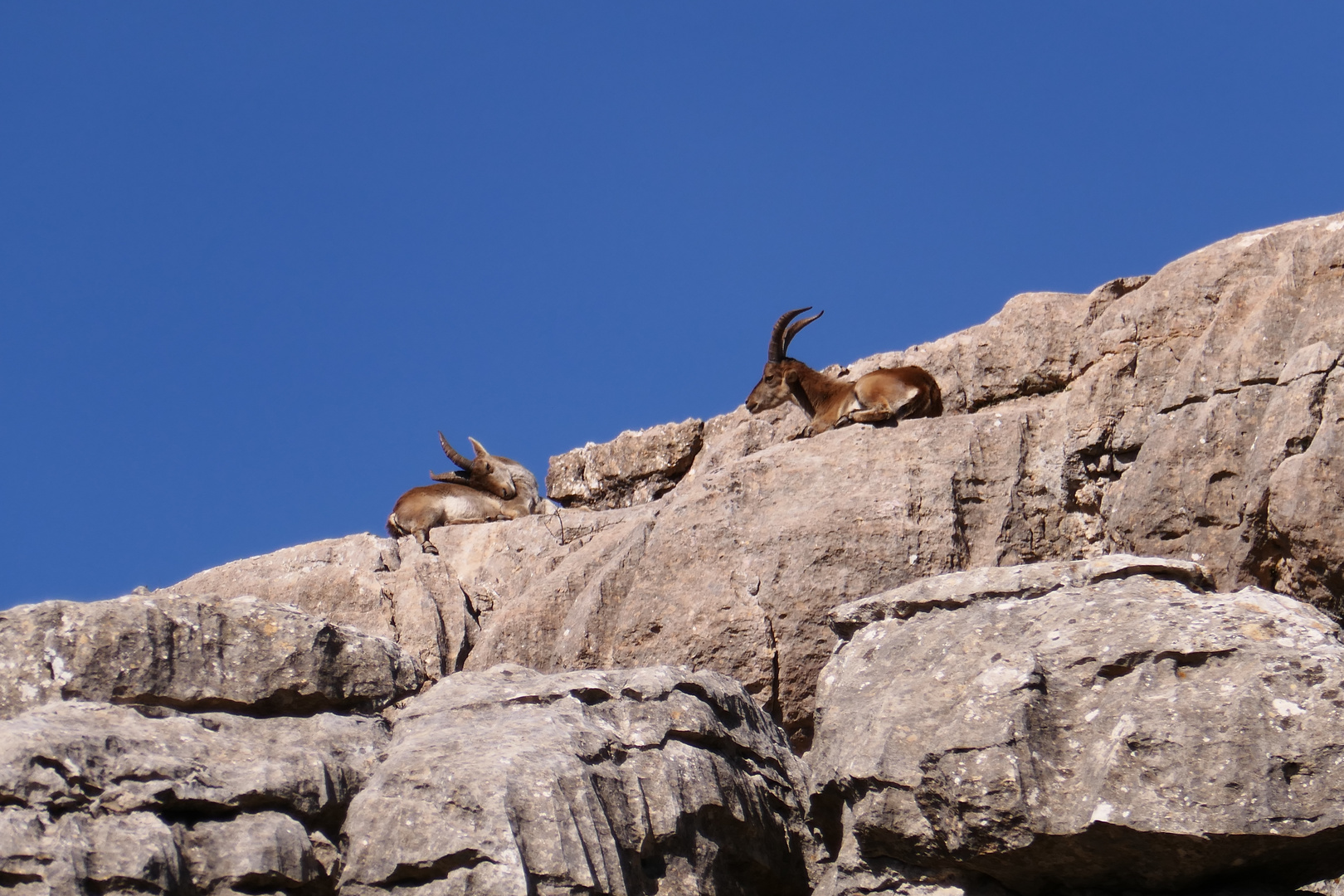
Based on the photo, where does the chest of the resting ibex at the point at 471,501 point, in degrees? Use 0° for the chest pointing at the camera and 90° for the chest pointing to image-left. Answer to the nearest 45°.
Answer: approximately 270°

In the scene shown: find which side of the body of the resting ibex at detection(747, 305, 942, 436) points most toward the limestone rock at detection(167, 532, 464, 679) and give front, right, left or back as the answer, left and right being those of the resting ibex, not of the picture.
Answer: front

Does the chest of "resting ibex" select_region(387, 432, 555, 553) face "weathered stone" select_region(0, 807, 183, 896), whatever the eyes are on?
no

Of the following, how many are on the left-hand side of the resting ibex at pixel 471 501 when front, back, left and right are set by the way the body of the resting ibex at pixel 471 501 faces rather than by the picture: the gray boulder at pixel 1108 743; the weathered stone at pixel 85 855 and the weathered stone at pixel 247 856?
0

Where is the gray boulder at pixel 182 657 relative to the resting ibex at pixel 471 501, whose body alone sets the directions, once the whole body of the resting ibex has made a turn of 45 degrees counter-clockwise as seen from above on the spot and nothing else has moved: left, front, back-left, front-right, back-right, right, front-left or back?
back-right

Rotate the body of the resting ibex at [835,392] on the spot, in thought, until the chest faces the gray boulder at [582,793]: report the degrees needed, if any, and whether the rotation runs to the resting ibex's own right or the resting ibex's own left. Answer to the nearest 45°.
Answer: approximately 90° to the resting ibex's own left

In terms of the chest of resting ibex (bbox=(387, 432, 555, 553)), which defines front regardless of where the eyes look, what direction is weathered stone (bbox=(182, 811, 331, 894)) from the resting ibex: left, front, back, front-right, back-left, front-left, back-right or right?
right

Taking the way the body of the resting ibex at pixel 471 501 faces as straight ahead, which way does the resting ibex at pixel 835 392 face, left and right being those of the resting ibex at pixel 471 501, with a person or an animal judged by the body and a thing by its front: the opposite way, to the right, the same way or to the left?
the opposite way

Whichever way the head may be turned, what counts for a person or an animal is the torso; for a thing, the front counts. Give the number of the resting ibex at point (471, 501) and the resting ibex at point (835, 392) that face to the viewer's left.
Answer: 1

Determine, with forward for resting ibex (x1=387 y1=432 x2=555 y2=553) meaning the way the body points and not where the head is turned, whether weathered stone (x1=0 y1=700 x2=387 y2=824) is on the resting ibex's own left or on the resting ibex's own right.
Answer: on the resting ibex's own right

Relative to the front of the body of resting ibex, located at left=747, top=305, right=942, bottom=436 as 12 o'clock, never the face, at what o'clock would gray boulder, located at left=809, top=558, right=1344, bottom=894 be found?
The gray boulder is roughly at 9 o'clock from the resting ibex.

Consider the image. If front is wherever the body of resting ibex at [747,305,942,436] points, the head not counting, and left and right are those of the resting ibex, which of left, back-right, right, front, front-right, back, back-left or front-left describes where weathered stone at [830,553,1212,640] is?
left

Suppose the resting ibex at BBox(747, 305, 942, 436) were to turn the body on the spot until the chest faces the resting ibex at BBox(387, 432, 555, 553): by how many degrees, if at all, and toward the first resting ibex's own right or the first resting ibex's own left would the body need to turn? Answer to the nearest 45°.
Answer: approximately 45° to the first resting ibex's own right

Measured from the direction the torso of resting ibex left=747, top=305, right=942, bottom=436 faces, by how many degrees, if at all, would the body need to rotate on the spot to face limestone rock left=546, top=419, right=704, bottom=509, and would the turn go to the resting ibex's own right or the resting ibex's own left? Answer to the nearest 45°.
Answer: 0° — it already faces it

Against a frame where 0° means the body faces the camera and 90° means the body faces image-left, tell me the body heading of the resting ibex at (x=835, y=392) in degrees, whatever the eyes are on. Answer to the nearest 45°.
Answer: approximately 90°
